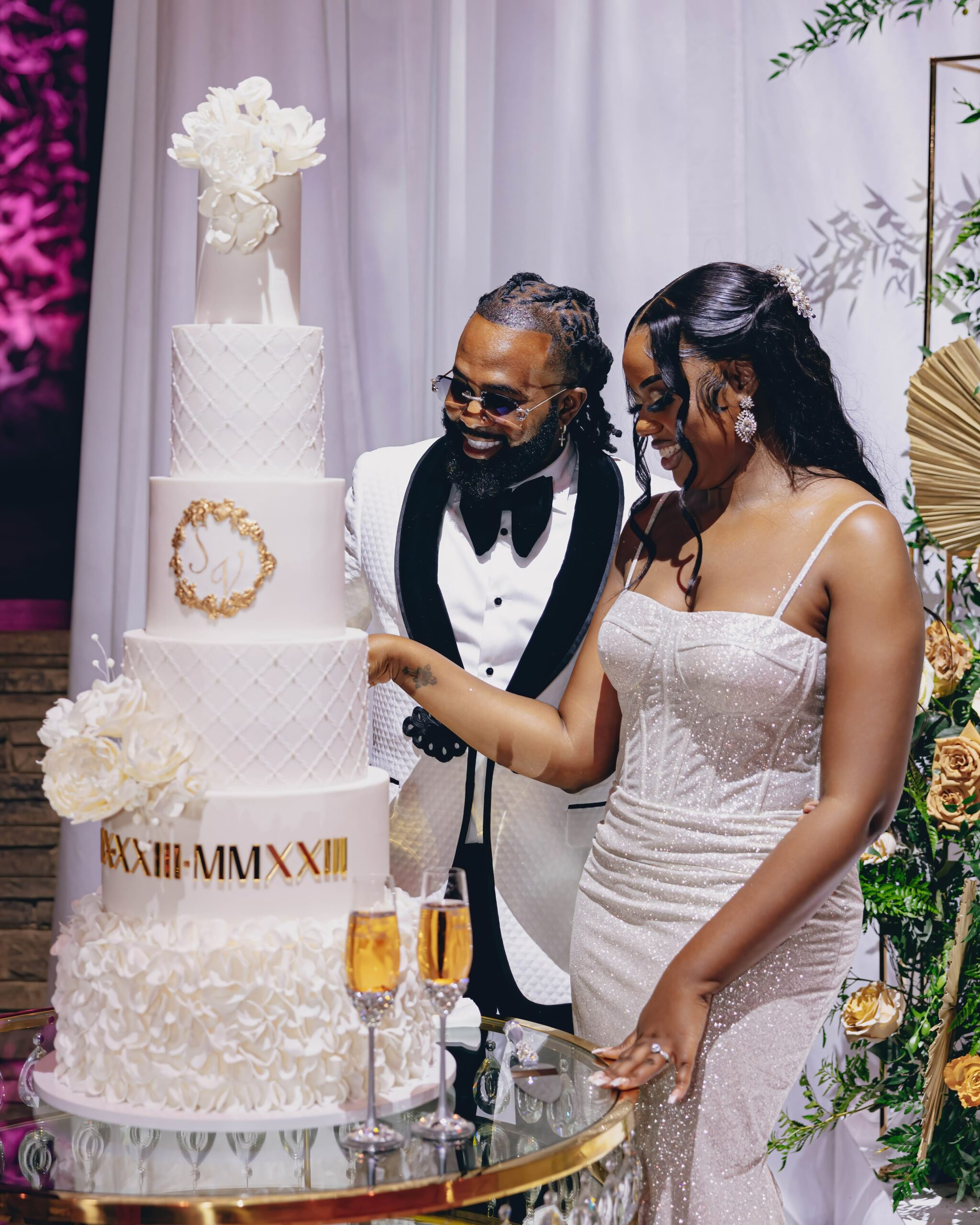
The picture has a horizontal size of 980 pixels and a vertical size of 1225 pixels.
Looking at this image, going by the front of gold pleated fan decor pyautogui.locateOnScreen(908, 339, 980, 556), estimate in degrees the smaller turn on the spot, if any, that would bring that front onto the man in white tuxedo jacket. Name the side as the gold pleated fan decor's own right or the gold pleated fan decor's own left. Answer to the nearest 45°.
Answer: approximately 45° to the gold pleated fan decor's own right

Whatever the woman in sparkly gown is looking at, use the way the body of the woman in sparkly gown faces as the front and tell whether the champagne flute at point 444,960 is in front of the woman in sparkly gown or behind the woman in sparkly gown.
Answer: in front

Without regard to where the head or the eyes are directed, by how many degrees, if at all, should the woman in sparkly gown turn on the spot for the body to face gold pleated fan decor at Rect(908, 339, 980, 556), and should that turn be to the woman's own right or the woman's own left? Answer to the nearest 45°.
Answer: approximately 180°

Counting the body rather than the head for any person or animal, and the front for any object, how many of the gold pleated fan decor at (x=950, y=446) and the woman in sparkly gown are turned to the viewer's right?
0

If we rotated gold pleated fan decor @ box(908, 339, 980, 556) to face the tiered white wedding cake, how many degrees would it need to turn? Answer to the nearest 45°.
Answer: approximately 45° to its right

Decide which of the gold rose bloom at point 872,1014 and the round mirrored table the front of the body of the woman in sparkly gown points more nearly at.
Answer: the round mirrored table

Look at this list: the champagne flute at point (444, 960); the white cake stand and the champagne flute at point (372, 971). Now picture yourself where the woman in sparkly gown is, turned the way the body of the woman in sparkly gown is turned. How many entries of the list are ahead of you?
3

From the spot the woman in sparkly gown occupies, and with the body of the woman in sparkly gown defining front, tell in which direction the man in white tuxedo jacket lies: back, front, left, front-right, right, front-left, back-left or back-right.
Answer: right

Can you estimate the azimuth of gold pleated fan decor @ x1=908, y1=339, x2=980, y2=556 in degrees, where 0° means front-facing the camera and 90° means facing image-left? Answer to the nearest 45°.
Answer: approximately 0°

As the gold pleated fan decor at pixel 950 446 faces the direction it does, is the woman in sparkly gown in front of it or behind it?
in front
